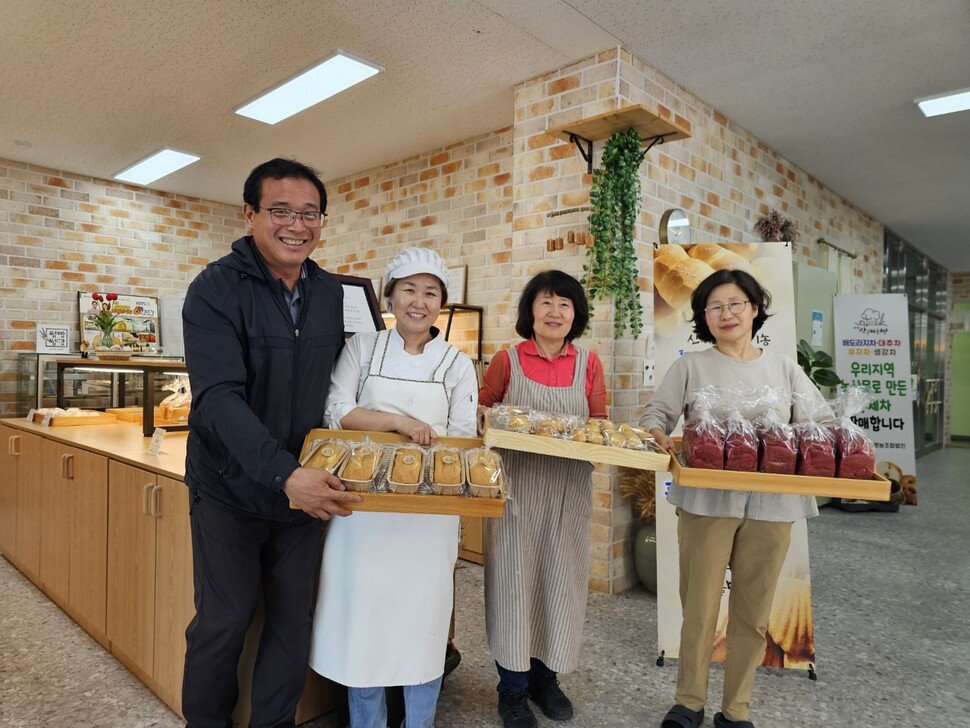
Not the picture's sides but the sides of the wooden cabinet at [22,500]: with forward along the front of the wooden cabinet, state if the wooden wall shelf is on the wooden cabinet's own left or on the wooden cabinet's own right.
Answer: on the wooden cabinet's own left

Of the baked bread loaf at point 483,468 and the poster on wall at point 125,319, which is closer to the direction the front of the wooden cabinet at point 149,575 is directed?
the baked bread loaf

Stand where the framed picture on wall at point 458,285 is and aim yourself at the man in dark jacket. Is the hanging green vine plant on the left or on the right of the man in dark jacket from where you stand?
left

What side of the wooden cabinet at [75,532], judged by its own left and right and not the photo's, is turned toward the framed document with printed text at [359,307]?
left

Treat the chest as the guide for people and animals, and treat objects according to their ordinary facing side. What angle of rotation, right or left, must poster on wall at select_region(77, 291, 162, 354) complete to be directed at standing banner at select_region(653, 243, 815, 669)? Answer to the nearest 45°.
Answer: approximately 45° to its left

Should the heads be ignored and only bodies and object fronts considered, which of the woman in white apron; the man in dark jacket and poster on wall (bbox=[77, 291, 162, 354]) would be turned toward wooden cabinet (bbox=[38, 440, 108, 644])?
the poster on wall

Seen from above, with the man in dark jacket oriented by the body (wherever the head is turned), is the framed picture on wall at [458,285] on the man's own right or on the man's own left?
on the man's own left
